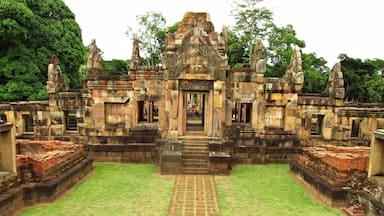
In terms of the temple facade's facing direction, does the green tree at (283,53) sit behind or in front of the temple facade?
behind

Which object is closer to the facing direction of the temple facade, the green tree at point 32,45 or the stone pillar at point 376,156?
the stone pillar

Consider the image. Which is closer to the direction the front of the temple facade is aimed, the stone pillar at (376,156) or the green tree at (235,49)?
the stone pillar

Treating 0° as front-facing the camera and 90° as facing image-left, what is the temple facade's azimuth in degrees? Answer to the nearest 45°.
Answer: approximately 0°

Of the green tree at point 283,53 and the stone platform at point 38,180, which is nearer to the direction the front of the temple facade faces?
the stone platform

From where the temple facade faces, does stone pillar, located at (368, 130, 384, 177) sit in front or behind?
in front

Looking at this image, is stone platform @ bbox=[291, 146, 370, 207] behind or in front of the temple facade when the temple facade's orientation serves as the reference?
in front

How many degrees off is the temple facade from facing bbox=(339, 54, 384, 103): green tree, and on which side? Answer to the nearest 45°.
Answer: approximately 135° to its left

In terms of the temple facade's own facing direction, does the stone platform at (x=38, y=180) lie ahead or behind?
ahead

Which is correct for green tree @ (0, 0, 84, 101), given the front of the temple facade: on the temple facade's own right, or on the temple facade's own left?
on the temple facade's own right

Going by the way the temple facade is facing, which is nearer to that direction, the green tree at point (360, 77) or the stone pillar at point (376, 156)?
the stone pillar

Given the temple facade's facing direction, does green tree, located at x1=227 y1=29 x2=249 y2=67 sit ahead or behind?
behind

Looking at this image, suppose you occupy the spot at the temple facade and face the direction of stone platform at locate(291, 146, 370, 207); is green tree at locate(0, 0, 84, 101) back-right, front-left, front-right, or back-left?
back-right
